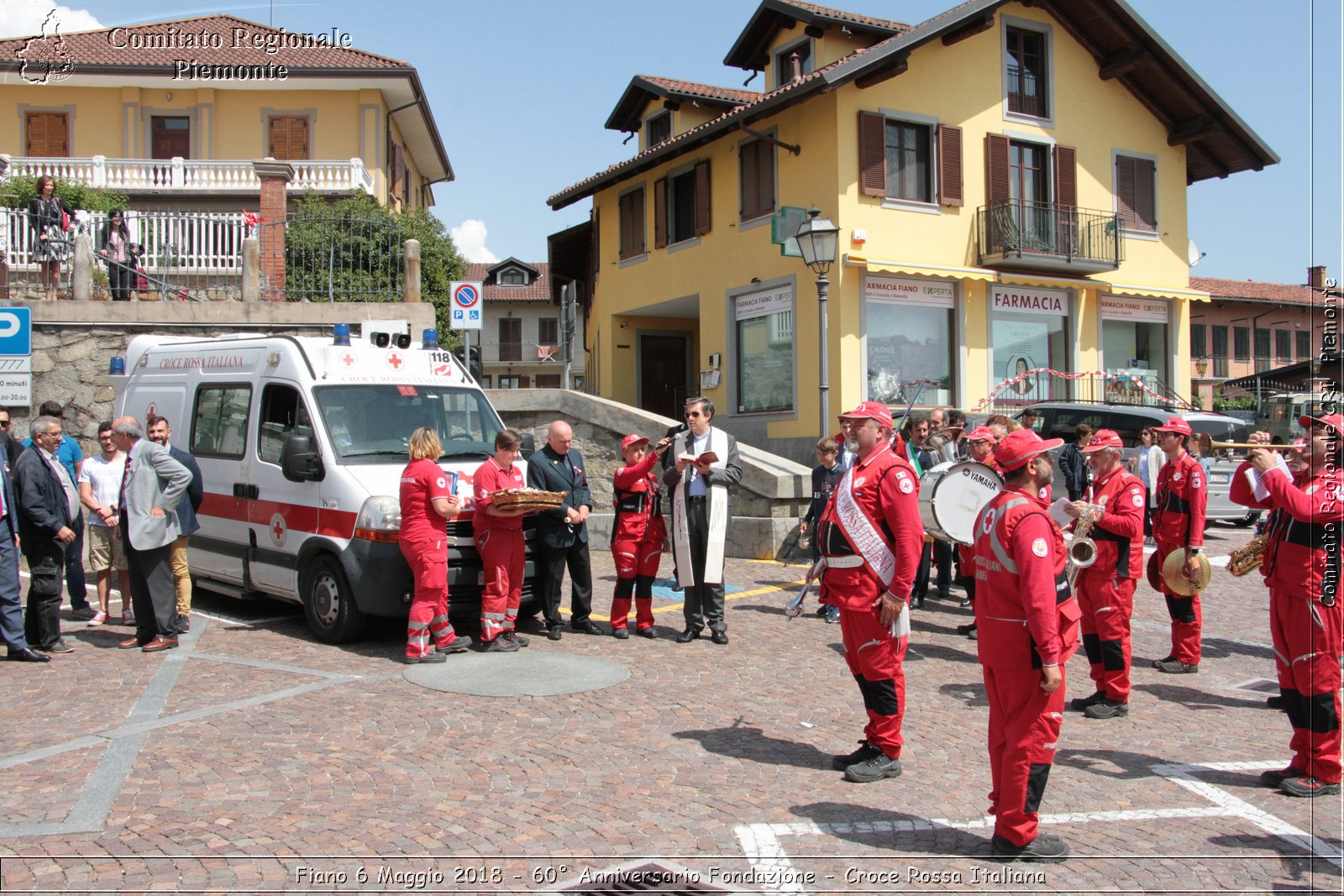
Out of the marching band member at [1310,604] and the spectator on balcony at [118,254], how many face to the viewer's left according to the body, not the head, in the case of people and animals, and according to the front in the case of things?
1

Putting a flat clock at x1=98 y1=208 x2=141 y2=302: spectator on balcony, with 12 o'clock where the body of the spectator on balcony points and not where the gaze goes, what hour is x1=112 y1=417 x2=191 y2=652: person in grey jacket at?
The person in grey jacket is roughly at 12 o'clock from the spectator on balcony.

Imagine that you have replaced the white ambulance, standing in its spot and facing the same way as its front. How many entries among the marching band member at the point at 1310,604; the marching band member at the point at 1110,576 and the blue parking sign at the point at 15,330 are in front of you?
2

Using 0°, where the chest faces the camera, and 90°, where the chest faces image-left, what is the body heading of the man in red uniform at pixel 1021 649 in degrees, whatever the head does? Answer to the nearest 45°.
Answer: approximately 225°

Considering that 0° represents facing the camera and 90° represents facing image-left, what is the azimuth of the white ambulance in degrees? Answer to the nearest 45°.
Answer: approximately 315°

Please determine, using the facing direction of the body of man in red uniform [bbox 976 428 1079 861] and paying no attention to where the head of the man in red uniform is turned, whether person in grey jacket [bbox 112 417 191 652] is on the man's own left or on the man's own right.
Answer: on the man's own left

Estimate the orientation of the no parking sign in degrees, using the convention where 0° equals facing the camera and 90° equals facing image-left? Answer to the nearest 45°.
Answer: approximately 0°

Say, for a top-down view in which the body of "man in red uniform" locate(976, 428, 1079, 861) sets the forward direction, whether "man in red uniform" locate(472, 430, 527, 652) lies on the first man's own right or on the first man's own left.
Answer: on the first man's own left
